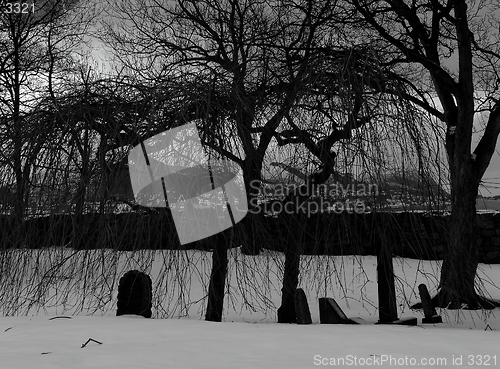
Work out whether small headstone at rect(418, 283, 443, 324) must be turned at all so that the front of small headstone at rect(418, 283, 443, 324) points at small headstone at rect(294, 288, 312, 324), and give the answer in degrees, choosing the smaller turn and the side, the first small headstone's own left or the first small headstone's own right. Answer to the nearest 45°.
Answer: approximately 135° to the first small headstone's own right

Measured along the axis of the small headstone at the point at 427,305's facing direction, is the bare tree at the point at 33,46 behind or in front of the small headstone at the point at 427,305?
behind

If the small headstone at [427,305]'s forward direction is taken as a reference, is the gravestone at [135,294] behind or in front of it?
behind

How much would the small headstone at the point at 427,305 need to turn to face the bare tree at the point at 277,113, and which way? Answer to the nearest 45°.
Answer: approximately 135° to its right
